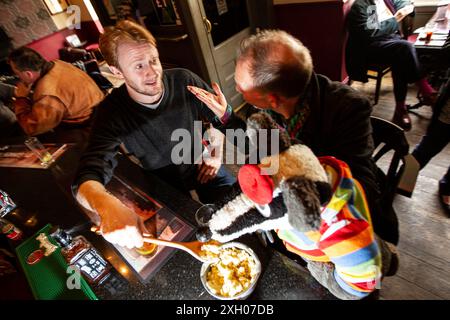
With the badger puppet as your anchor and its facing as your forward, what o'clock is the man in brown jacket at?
The man in brown jacket is roughly at 1 o'clock from the badger puppet.

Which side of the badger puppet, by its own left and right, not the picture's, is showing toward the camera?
left

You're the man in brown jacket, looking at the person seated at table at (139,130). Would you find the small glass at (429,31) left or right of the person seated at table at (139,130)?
left

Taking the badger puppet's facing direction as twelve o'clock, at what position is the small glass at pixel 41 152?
The small glass is roughly at 1 o'clock from the badger puppet.

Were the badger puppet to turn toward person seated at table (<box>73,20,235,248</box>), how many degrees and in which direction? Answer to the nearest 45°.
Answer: approximately 45° to its right

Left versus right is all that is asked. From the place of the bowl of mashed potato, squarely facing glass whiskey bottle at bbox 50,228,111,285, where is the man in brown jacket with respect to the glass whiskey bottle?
right

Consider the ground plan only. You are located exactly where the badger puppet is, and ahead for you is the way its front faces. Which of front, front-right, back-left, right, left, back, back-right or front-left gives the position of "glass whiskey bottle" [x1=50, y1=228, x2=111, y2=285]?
front

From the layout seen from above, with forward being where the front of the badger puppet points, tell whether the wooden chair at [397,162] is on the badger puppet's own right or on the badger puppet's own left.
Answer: on the badger puppet's own right

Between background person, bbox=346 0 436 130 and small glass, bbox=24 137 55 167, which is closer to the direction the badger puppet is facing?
the small glass

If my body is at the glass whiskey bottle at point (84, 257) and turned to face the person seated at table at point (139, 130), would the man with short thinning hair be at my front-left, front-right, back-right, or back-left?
front-right
